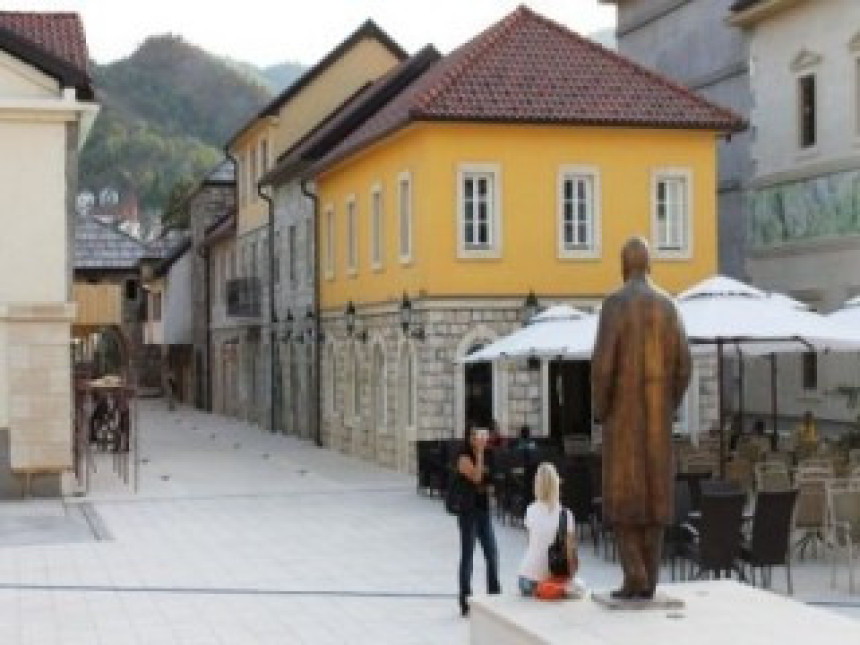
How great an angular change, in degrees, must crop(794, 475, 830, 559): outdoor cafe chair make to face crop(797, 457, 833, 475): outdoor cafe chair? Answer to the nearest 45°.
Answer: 0° — it already faces it

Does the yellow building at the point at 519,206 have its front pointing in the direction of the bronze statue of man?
yes

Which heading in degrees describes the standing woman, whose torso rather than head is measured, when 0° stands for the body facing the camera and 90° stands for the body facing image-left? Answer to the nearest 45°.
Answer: approximately 315°

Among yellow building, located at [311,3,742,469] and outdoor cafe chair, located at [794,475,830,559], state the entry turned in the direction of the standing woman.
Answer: the yellow building

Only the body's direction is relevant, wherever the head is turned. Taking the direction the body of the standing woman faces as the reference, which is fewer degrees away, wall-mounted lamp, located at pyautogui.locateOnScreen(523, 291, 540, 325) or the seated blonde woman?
the seated blonde woman

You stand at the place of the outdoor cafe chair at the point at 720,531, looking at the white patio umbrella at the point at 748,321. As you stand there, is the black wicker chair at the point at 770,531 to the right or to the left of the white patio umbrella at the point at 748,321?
right

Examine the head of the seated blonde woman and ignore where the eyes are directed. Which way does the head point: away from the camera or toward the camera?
away from the camera

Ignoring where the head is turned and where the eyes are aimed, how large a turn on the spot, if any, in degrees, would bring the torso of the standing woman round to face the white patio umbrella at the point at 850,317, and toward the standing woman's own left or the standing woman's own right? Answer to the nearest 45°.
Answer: approximately 90° to the standing woman's own left

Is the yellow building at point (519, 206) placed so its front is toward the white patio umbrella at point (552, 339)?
yes

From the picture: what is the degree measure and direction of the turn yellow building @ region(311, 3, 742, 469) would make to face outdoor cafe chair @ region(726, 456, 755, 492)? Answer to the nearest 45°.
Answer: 0° — it already faces it

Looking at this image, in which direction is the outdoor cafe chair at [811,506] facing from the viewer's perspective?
away from the camera

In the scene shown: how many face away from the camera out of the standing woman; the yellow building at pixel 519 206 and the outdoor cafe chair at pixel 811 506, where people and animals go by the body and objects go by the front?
1

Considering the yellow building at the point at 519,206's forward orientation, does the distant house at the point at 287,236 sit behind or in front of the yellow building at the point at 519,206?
behind

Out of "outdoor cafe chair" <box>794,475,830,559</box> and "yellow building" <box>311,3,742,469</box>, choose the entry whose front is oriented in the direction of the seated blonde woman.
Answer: the yellow building

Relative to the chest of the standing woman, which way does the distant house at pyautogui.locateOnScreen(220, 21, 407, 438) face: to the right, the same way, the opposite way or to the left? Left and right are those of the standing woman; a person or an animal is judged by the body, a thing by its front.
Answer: to the right

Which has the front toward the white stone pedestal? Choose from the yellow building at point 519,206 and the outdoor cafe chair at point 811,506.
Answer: the yellow building
